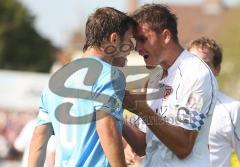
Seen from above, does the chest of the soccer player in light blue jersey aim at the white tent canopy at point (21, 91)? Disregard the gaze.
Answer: no

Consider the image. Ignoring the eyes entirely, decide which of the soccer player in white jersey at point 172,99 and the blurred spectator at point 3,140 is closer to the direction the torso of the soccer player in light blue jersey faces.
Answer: the soccer player in white jersey

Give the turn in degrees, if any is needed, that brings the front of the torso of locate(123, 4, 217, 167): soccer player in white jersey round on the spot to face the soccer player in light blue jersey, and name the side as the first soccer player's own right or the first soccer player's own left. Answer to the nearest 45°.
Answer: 0° — they already face them

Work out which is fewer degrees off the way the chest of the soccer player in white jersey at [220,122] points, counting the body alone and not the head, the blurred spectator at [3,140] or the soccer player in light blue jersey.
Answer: the soccer player in light blue jersey

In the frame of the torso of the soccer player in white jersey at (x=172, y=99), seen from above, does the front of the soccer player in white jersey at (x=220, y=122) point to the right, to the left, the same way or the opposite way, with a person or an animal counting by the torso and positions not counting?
the same way

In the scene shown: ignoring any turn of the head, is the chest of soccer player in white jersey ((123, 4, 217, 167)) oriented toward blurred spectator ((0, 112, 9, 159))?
no

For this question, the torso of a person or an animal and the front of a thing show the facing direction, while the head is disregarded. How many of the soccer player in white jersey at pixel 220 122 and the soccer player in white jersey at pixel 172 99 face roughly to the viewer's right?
0

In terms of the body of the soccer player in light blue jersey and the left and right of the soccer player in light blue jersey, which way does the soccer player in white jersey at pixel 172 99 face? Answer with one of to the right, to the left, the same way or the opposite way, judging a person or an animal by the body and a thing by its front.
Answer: the opposite way

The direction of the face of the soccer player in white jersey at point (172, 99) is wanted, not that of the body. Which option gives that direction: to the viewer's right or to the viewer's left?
to the viewer's left

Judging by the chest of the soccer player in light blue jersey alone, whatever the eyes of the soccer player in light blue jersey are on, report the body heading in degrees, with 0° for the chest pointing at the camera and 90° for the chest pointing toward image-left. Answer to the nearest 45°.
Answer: approximately 225°

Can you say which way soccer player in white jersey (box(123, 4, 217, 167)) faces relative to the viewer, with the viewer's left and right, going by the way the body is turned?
facing the viewer and to the left of the viewer

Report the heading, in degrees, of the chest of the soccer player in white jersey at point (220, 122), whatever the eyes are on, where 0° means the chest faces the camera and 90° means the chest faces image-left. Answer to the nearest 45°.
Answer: approximately 45°
